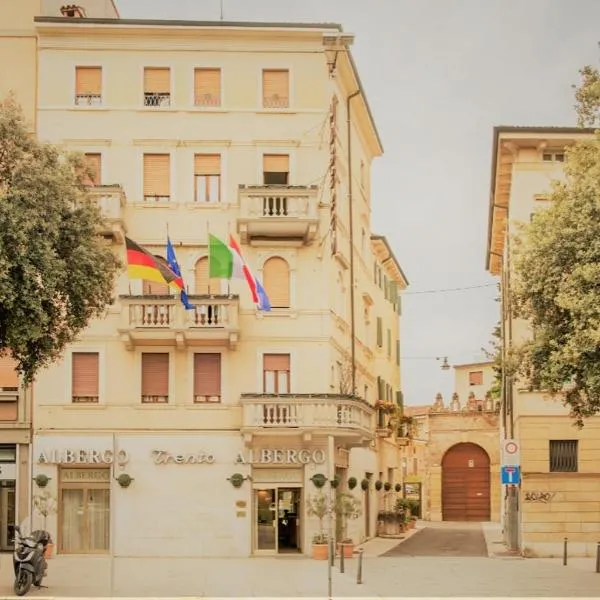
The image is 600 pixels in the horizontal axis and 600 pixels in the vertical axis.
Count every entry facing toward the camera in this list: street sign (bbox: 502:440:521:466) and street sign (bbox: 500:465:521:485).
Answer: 2

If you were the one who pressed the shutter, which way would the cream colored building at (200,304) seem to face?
facing the viewer

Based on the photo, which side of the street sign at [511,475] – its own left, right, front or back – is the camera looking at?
front

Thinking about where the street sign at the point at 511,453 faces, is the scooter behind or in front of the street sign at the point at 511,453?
in front

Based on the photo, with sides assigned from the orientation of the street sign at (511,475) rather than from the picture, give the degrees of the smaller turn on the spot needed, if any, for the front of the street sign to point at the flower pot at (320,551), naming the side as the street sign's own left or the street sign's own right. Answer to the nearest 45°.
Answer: approximately 90° to the street sign's own right

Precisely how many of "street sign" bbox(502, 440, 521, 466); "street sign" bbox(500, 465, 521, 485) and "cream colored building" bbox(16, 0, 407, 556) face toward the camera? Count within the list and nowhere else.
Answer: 3

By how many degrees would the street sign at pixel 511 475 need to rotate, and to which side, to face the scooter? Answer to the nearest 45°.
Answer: approximately 45° to its right

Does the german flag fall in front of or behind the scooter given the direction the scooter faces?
behind

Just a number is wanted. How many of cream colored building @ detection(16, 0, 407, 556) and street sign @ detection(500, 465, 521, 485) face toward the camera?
2

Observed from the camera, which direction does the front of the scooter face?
facing the viewer and to the left of the viewer

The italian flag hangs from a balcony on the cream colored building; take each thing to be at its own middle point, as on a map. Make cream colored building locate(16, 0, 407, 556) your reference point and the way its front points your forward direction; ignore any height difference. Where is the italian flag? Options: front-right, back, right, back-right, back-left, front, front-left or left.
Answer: front

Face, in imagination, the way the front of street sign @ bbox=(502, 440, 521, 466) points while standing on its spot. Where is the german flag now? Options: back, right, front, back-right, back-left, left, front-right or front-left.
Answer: front-right
